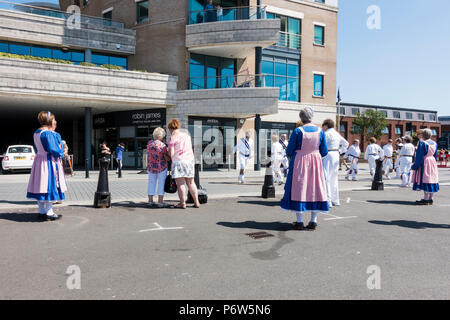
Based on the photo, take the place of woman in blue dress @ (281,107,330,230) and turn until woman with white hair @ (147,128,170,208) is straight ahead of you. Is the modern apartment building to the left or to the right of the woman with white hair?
right

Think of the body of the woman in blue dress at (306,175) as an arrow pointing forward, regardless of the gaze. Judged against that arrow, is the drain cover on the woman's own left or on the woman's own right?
on the woman's own left

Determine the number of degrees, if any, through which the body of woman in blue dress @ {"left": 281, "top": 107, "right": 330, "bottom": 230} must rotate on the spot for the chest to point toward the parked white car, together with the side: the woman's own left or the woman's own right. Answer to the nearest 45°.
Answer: approximately 45° to the woman's own left

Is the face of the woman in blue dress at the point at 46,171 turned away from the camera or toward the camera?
away from the camera

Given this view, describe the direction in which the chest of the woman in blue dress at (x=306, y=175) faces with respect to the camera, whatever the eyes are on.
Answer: away from the camera

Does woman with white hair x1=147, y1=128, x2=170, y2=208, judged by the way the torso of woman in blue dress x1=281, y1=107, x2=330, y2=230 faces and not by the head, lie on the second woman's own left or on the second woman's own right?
on the second woman's own left

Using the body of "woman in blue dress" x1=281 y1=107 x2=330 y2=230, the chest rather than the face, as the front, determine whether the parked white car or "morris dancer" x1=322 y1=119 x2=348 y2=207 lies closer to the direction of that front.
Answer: the morris dancer
